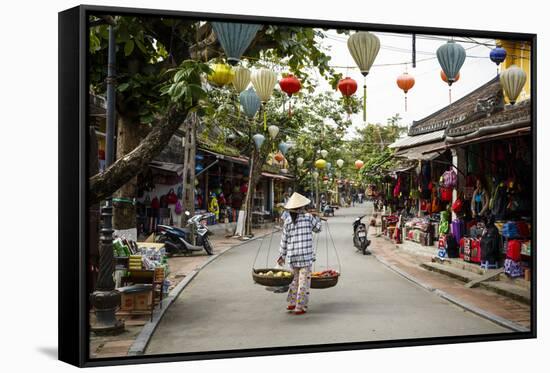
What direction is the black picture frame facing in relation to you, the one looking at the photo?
facing the viewer and to the right of the viewer
